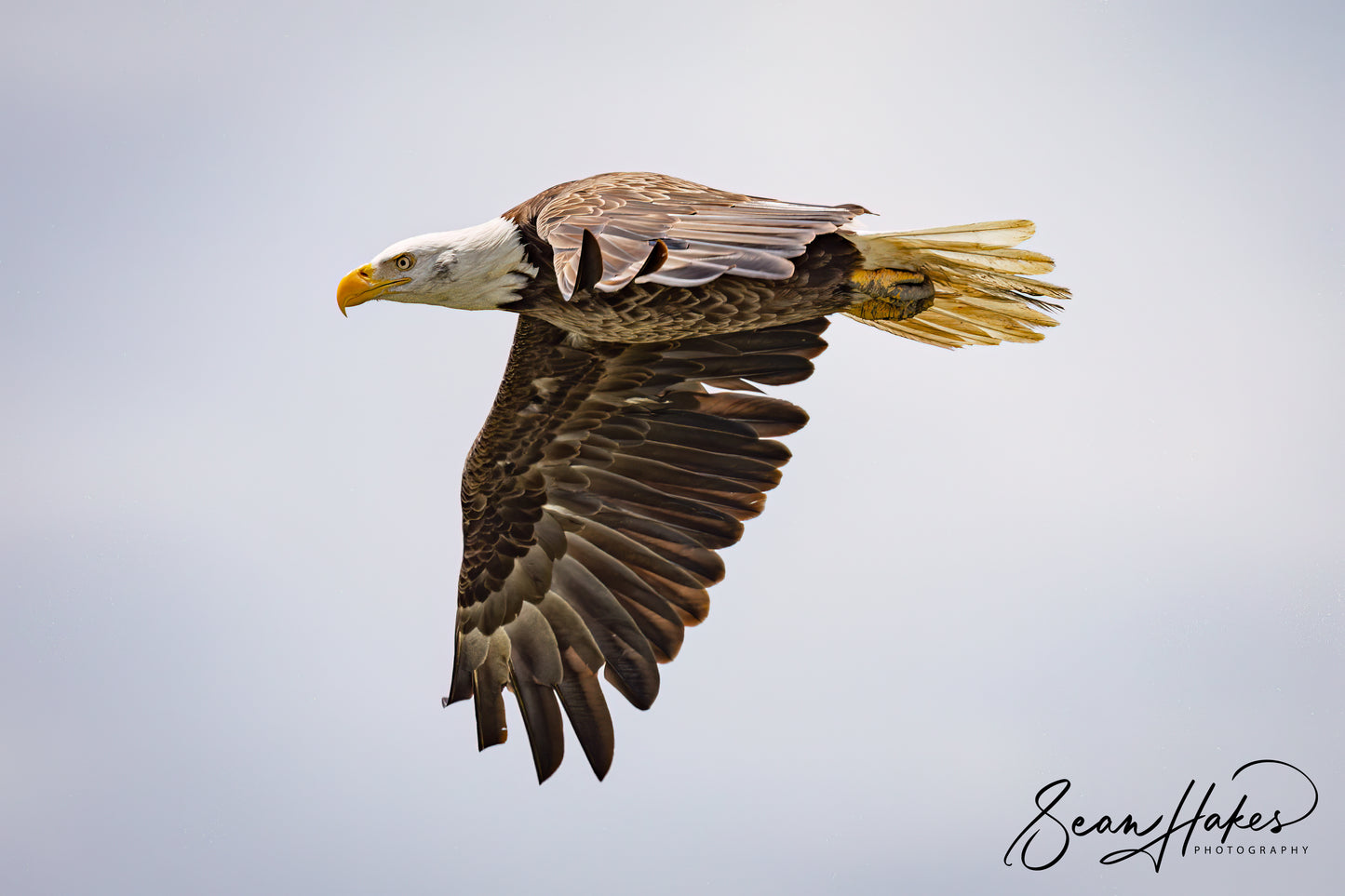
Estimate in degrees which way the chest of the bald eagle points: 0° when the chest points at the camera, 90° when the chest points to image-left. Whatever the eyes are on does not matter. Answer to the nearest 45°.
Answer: approximately 90°
